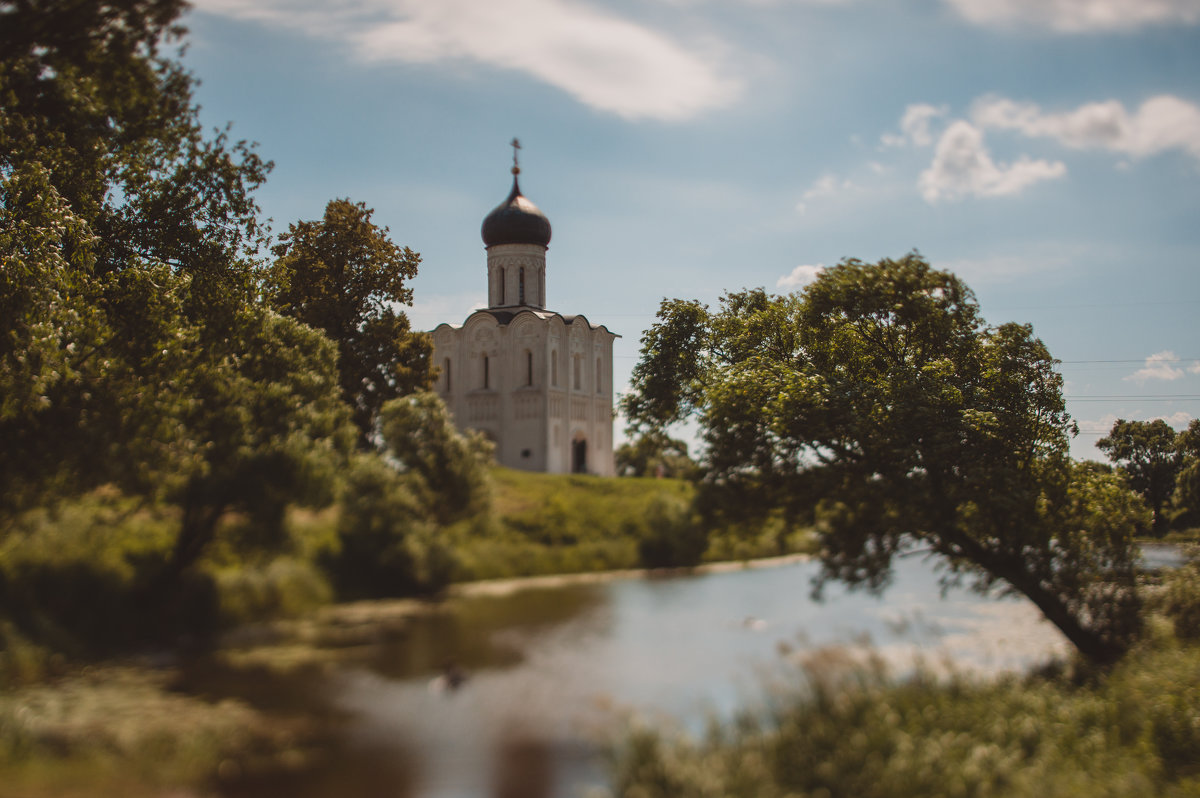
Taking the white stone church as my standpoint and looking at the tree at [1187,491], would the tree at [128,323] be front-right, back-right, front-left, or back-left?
back-right

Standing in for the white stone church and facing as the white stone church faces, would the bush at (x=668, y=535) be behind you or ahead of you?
ahead

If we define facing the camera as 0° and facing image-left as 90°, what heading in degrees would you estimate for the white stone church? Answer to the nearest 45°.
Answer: approximately 315°

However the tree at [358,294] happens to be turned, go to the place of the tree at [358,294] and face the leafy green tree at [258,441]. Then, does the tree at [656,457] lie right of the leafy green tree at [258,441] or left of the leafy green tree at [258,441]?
left

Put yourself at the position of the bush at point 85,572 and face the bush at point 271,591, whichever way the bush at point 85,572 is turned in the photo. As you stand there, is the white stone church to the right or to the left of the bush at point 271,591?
left

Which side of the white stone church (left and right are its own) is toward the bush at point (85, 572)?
right

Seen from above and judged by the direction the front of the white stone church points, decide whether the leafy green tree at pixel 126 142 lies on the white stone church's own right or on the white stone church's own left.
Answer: on the white stone church's own right

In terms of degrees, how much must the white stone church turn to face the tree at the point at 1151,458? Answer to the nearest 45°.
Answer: approximately 45° to its left

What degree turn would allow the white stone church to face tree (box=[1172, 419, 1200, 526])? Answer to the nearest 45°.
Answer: approximately 45° to its left
